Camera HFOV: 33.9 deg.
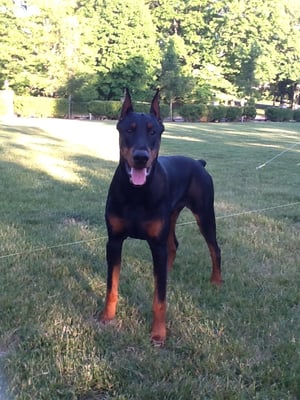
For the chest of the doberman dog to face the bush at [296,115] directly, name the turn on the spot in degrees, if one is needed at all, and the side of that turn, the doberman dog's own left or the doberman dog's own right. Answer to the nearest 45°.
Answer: approximately 135° to the doberman dog's own right

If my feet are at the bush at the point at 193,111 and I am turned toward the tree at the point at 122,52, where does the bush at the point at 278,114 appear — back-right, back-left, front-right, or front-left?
back-right

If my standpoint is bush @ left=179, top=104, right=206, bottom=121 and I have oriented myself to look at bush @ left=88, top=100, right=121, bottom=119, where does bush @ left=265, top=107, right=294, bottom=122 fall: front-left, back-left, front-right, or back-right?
back-right

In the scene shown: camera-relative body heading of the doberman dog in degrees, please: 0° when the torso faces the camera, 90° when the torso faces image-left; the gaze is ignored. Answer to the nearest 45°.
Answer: approximately 45°

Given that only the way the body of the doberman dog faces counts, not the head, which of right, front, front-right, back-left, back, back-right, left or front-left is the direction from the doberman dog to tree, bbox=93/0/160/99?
back-right

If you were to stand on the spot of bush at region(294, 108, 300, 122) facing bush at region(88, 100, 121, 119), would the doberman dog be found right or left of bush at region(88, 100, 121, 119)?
left

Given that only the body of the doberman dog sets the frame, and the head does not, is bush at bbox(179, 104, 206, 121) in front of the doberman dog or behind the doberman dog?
behind

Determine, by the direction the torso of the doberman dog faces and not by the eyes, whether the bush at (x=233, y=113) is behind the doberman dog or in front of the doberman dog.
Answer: behind

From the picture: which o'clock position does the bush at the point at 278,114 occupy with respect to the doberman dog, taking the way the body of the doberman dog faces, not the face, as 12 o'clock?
The bush is roughly at 5 o'clock from the doberman dog.

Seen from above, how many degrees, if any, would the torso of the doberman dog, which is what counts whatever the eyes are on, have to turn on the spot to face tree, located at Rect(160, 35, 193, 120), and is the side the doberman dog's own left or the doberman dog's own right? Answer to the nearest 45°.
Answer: approximately 135° to the doberman dog's own right

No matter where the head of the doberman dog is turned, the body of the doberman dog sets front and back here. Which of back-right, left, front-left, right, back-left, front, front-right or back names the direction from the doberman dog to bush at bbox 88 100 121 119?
back-right

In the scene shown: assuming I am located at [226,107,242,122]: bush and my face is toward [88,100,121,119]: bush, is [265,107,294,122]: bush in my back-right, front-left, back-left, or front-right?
back-right

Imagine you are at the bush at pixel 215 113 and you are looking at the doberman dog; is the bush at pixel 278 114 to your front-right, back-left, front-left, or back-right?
back-left
